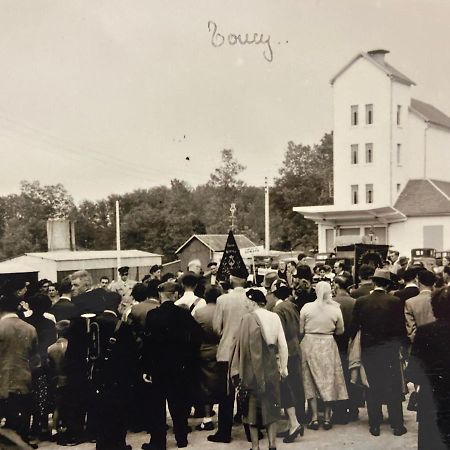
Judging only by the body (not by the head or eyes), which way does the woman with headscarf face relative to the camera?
away from the camera

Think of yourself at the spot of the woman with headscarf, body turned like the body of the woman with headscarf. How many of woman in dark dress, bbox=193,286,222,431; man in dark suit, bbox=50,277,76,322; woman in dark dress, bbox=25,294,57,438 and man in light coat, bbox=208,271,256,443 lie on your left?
4

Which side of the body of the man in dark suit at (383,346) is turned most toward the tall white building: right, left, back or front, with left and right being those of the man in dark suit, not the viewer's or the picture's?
front

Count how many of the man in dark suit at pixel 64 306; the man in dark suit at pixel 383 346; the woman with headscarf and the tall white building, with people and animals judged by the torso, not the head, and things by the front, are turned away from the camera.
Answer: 3

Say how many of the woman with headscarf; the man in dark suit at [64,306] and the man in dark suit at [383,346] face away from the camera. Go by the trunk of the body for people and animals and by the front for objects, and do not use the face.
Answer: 3

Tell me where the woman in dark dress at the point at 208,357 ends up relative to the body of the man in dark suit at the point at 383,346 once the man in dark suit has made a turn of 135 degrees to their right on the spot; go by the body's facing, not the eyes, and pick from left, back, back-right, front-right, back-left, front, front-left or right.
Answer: back-right

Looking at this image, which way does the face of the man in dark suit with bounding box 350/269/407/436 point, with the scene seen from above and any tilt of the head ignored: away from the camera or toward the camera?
away from the camera

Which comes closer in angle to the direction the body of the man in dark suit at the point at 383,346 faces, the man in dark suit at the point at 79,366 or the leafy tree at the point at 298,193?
the leafy tree

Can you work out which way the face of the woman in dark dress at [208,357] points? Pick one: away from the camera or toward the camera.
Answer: away from the camera

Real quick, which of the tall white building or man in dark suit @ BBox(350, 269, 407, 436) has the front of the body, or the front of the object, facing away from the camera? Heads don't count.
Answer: the man in dark suit

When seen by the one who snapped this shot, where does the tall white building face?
facing the viewer and to the left of the viewer

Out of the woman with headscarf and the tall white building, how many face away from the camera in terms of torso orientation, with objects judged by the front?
1

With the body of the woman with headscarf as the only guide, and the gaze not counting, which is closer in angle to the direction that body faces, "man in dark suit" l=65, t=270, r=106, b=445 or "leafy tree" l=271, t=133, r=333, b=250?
the leafy tree

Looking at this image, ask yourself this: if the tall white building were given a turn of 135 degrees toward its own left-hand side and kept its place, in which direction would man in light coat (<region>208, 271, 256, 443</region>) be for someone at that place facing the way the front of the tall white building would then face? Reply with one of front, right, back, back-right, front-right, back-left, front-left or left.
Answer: right

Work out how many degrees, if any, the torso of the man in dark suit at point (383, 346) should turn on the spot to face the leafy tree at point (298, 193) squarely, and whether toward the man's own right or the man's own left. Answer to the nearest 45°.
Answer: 0° — they already face it

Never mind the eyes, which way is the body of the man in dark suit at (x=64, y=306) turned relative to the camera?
away from the camera

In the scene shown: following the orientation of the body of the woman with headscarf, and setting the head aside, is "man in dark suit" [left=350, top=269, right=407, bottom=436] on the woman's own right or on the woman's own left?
on the woman's own right

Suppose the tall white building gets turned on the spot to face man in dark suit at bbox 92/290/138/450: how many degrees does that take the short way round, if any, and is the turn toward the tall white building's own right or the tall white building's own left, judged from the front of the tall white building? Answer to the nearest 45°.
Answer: approximately 45° to the tall white building's own left

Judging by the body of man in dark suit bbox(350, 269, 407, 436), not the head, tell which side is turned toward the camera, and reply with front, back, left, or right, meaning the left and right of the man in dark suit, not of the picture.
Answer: back
